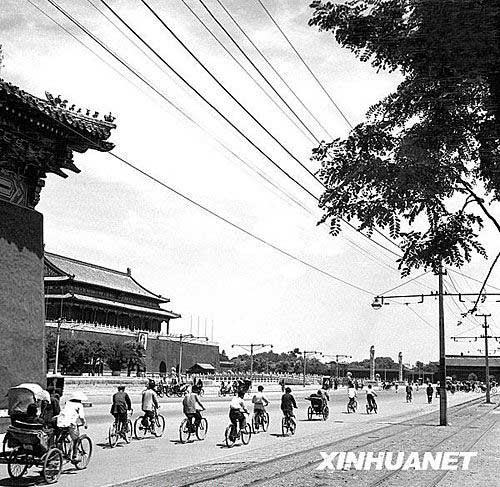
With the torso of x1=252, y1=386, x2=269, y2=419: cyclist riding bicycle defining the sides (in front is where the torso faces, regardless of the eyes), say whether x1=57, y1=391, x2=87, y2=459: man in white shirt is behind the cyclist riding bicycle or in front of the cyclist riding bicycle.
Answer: behind

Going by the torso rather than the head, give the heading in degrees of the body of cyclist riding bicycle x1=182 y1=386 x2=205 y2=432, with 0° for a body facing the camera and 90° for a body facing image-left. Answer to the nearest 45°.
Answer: approximately 225°

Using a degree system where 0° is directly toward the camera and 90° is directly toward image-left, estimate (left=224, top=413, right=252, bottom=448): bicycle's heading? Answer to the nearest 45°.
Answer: approximately 225°

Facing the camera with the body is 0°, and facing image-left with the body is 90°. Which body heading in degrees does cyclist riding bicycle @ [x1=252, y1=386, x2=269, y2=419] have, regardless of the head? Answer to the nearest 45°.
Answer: approximately 225°

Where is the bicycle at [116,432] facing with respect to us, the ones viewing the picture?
facing away from the viewer and to the right of the viewer

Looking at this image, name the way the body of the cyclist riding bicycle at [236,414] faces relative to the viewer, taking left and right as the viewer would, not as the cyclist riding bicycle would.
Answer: facing away from the viewer and to the right of the viewer

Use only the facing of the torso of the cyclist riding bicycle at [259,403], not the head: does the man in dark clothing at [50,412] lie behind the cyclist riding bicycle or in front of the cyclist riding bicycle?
behind

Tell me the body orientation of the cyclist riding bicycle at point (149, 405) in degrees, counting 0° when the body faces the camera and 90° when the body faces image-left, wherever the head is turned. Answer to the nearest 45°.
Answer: approximately 225°
